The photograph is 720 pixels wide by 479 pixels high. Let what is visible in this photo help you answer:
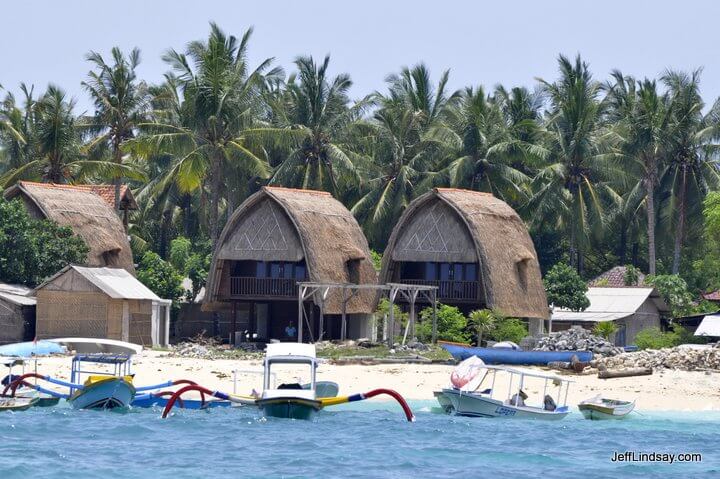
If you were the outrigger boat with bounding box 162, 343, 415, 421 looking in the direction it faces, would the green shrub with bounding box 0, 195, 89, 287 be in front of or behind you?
behind

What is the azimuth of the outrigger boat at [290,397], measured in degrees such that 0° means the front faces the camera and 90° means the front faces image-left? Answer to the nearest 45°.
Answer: approximately 0°

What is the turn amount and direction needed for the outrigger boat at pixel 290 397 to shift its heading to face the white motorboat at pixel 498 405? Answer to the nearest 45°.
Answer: approximately 90° to its left

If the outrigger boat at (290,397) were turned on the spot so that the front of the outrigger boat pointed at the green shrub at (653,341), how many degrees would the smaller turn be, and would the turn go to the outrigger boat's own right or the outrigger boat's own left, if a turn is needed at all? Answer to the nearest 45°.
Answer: approximately 135° to the outrigger boat's own left

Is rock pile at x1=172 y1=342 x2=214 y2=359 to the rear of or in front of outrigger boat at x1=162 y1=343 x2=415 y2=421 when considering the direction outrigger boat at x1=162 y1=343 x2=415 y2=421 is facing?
to the rear

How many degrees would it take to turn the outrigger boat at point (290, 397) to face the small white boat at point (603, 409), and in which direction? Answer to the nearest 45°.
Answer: approximately 90° to its left

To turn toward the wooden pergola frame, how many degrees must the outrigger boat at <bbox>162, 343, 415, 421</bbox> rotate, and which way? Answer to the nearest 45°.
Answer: approximately 180°
